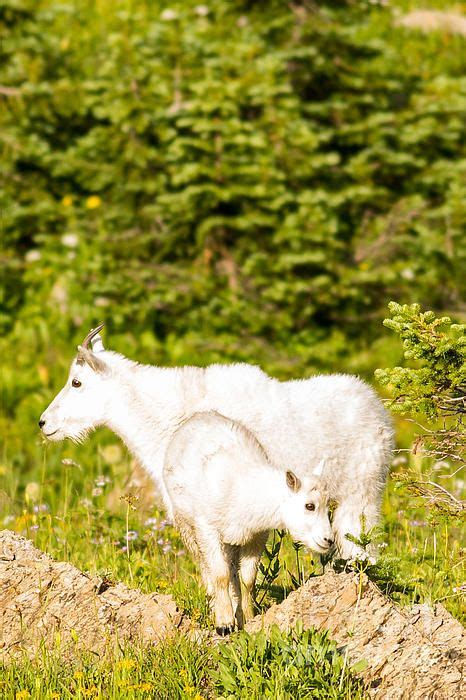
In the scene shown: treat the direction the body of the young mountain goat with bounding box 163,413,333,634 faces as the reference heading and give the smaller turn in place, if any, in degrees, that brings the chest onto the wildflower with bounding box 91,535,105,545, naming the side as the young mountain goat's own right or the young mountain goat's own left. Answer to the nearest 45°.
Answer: approximately 180°

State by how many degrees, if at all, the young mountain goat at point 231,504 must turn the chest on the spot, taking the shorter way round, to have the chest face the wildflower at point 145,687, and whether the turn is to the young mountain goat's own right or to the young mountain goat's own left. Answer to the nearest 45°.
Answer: approximately 90° to the young mountain goat's own right

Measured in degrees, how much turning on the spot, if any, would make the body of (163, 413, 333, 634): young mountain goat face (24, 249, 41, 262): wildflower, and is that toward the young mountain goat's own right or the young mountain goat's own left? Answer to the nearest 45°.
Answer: approximately 135° to the young mountain goat's own left

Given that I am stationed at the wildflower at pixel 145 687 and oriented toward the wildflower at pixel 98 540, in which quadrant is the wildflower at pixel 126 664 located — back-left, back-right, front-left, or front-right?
front-left

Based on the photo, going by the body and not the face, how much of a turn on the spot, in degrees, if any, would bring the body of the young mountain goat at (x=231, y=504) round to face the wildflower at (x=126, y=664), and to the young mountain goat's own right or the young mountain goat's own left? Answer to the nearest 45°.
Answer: approximately 90° to the young mountain goat's own right

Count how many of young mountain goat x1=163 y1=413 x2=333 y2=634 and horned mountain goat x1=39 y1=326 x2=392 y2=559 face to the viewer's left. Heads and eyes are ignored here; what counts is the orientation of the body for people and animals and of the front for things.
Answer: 1

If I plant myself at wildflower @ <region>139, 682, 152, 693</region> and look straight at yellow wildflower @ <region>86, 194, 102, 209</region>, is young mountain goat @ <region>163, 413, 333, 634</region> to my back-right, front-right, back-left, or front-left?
front-right

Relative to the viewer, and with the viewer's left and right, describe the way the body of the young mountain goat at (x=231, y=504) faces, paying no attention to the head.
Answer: facing the viewer and to the right of the viewer

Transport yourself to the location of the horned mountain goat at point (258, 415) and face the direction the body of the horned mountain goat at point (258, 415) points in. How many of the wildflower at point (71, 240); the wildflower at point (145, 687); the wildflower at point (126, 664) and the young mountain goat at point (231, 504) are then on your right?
1

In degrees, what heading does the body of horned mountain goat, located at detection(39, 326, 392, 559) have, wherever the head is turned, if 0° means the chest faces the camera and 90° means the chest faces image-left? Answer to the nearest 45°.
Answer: approximately 90°
